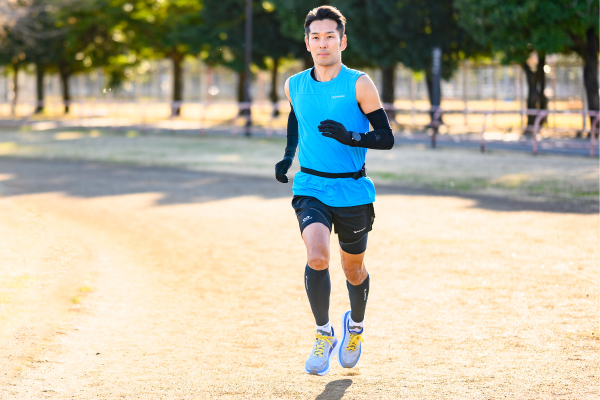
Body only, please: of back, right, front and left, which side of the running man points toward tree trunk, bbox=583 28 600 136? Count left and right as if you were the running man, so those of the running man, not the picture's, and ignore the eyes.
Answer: back

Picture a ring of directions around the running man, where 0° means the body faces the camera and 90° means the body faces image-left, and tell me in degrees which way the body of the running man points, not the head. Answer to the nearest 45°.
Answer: approximately 0°

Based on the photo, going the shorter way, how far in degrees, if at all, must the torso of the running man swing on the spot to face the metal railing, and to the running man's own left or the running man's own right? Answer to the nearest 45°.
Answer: approximately 180°
